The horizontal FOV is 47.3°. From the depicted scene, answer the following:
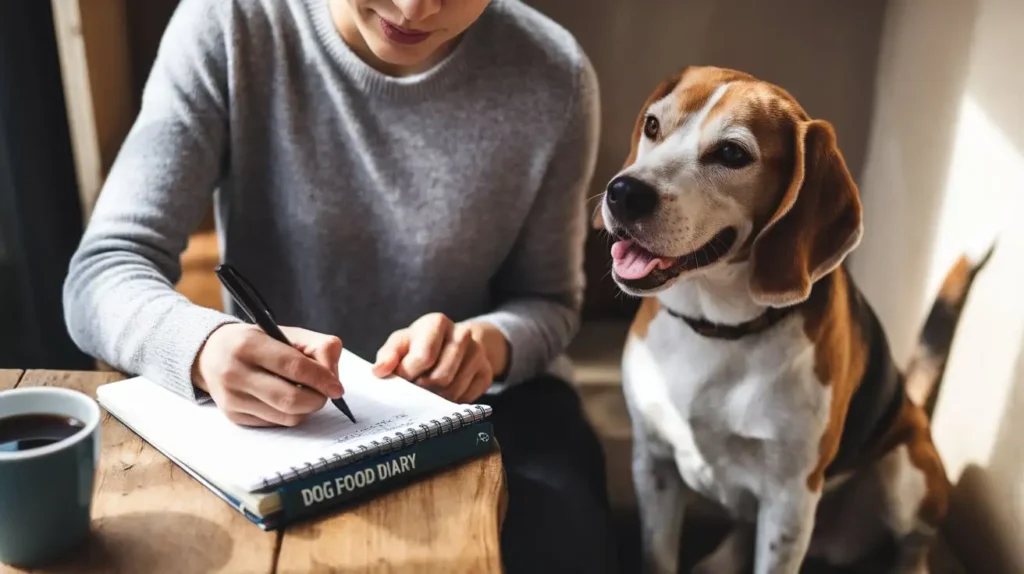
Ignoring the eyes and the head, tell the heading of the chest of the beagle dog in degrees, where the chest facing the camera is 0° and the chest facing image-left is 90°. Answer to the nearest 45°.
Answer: approximately 45°

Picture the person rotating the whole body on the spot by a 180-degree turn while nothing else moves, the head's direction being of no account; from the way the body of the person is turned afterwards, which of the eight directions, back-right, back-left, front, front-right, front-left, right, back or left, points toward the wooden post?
front-left

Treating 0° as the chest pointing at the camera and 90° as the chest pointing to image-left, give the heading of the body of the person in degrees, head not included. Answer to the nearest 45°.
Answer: approximately 0°

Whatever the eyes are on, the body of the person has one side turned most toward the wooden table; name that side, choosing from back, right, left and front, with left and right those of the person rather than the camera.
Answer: front

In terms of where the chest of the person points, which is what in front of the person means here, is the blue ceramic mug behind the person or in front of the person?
in front

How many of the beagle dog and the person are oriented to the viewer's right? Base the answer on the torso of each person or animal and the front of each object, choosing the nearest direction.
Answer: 0
